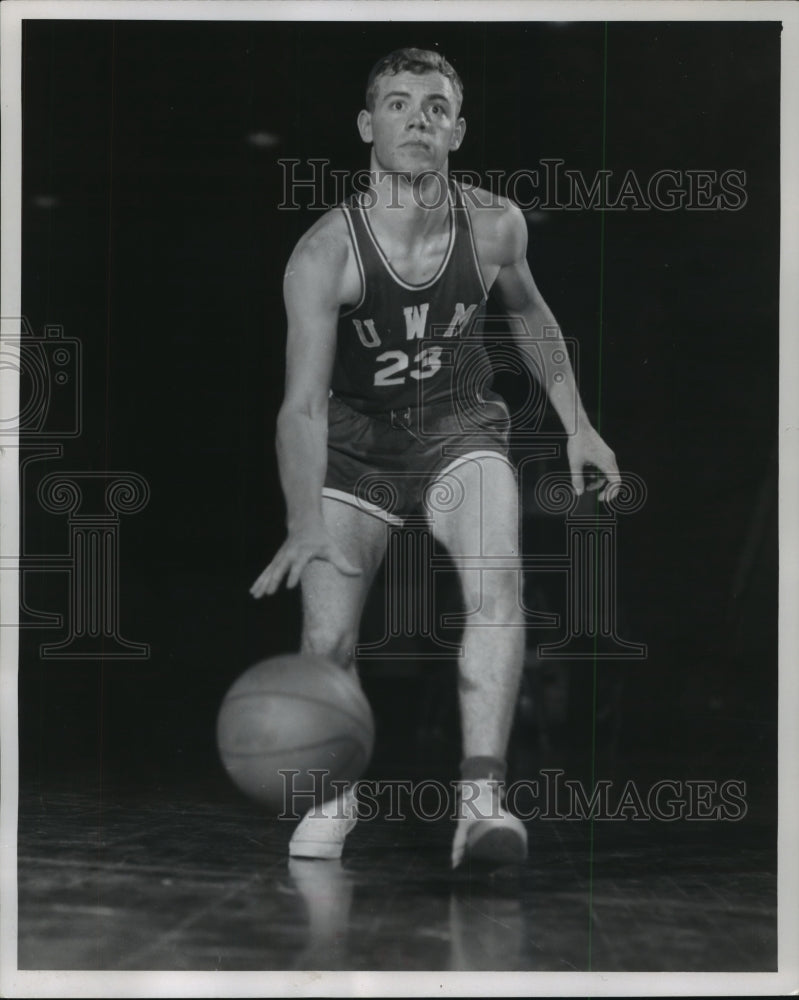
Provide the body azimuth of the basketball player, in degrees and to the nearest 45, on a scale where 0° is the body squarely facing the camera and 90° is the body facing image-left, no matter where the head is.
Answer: approximately 0°
